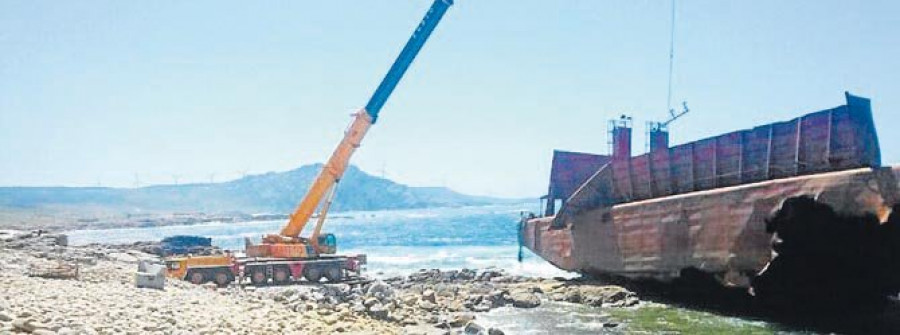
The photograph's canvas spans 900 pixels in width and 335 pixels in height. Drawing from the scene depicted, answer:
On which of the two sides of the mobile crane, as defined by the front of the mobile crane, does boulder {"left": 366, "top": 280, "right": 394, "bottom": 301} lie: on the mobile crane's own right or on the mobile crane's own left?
on the mobile crane's own left

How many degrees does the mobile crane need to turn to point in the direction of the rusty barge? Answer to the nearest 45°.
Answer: approximately 135° to its left

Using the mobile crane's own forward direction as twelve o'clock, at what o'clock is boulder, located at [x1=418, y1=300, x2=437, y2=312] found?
The boulder is roughly at 8 o'clock from the mobile crane.

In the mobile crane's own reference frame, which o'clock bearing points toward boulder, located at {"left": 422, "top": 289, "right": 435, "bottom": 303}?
The boulder is roughly at 8 o'clock from the mobile crane.

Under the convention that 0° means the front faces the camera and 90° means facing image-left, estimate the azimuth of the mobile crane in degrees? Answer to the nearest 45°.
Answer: approximately 90°

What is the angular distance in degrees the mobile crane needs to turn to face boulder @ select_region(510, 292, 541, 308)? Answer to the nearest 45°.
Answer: approximately 135° to its left

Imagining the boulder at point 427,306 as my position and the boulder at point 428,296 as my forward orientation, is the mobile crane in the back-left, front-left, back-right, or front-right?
front-left

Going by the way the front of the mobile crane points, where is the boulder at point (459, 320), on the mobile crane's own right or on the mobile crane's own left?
on the mobile crane's own left
